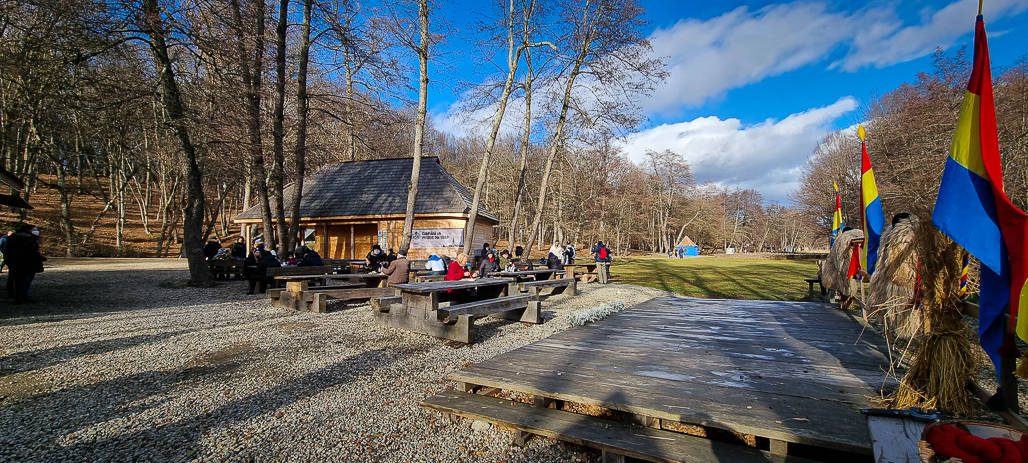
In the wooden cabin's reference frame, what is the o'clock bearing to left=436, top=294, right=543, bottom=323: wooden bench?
The wooden bench is roughly at 12 o'clock from the wooden cabin.

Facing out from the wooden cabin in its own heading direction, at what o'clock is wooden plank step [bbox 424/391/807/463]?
The wooden plank step is roughly at 12 o'clock from the wooden cabin.

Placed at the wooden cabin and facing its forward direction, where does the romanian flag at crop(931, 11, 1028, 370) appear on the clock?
The romanian flag is roughly at 12 o'clock from the wooden cabin.

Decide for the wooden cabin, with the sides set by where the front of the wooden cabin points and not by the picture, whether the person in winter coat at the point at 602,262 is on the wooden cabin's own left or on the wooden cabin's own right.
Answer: on the wooden cabin's own left

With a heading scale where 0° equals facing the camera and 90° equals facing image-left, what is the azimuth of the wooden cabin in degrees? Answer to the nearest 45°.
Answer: approximately 0°

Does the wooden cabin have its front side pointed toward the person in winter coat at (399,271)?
yes
